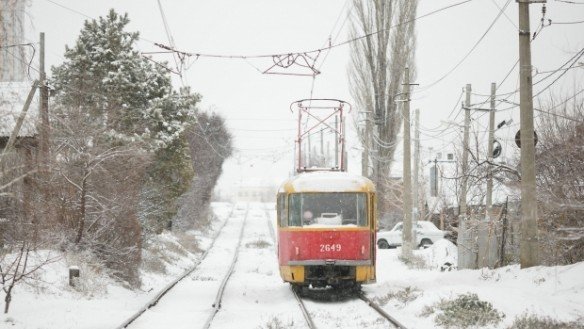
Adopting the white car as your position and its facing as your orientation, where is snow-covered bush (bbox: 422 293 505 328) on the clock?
The snow-covered bush is roughly at 9 o'clock from the white car.

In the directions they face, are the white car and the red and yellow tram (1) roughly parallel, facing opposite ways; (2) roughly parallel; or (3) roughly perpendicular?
roughly perpendicular

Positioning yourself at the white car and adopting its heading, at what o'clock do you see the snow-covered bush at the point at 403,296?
The snow-covered bush is roughly at 9 o'clock from the white car.

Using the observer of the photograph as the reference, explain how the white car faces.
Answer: facing to the left of the viewer
